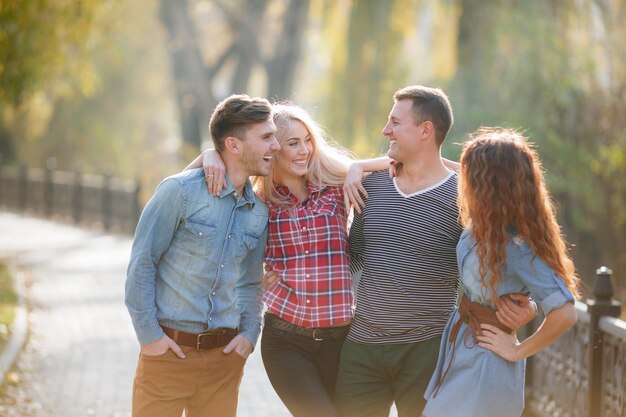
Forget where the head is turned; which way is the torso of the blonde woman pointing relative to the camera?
toward the camera

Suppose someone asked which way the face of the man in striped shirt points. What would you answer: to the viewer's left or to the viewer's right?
to the viewer's left

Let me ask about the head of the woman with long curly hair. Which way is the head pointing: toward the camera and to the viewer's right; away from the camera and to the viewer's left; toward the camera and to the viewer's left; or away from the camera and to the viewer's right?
away from the camera and to the viewer's left

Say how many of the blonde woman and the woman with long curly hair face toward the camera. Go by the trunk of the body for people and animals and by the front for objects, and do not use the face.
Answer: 1

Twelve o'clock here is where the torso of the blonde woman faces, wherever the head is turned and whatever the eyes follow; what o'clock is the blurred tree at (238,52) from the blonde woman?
The blurred tree is roughly at 6 o'clock from the blonde woman.

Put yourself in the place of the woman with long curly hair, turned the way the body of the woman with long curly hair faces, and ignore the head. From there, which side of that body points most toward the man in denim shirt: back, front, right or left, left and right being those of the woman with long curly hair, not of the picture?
front

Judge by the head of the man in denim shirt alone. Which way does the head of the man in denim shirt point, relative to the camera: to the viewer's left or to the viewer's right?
to the viewer's right

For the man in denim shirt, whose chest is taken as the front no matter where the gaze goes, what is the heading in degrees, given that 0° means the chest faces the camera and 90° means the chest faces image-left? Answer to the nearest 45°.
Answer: approximately 315°

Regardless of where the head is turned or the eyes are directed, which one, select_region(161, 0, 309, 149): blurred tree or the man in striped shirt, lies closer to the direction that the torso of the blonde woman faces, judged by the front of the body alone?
the man in striped shirt

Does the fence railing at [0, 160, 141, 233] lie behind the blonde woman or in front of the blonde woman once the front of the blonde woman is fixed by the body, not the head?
behind

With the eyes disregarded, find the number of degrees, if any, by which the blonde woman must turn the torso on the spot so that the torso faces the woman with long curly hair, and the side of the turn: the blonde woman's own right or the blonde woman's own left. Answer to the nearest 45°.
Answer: approximately 45° to the blonde woman's own left

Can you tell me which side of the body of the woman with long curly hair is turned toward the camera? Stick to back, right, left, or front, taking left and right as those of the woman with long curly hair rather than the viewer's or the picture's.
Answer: left

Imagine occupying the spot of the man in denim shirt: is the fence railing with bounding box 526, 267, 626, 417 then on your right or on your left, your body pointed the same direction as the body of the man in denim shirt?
on your left

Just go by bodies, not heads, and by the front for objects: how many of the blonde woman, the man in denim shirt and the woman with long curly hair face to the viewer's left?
1
